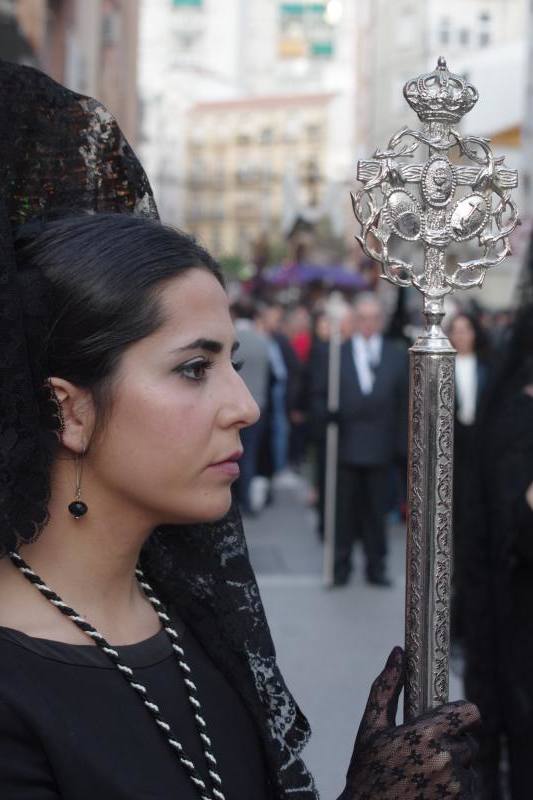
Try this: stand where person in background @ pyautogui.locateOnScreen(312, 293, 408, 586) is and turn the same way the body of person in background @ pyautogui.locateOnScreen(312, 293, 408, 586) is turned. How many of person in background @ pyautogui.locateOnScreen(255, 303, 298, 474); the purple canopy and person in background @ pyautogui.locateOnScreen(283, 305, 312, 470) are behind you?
3

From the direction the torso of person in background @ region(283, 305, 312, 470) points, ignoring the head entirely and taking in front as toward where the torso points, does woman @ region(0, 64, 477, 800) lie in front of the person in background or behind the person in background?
in front

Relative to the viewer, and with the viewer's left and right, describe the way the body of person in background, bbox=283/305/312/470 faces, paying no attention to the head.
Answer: facing the viewer

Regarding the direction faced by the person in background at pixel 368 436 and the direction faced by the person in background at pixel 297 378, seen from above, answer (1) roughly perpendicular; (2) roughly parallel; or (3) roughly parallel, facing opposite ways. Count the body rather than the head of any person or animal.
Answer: roughly parallel

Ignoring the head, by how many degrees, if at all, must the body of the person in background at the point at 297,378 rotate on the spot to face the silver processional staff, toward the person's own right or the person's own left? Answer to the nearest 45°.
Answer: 0° — they already face it

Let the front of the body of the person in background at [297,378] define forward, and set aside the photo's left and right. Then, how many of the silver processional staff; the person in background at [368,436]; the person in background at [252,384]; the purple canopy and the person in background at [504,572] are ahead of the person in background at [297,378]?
4

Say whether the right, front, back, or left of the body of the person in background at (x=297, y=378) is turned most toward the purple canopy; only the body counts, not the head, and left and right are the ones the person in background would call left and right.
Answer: back

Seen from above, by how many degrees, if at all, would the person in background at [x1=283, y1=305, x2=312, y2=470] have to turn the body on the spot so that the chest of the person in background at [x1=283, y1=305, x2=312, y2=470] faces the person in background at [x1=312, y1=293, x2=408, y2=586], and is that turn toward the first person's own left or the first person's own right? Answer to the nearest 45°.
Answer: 0° — they already face them

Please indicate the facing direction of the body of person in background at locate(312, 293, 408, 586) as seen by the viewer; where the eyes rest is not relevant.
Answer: toward the camera

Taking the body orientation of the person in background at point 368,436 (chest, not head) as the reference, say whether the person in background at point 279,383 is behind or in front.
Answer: behind

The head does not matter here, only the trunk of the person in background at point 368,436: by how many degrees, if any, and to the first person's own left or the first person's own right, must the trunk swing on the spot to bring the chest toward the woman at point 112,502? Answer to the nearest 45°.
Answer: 0° — they already face them

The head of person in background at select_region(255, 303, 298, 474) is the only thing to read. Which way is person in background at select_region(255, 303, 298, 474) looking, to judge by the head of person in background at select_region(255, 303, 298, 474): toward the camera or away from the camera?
toward the camera

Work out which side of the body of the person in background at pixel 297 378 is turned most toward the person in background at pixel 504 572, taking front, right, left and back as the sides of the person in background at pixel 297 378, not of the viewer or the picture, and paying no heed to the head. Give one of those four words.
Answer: front

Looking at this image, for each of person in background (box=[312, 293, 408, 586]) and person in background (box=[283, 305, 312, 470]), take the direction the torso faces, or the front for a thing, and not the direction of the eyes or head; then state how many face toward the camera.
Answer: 2

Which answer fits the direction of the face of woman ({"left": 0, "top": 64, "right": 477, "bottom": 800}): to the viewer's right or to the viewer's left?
to the viewer's right

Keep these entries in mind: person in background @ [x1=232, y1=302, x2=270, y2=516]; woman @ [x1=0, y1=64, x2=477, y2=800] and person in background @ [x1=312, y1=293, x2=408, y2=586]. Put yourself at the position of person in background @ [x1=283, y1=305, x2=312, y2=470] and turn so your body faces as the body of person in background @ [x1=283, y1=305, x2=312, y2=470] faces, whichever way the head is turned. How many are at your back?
0

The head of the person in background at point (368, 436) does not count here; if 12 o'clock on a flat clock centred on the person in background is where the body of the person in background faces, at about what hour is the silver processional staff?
The silver processional staff is roughly at 12 o'clock from the person in background.
